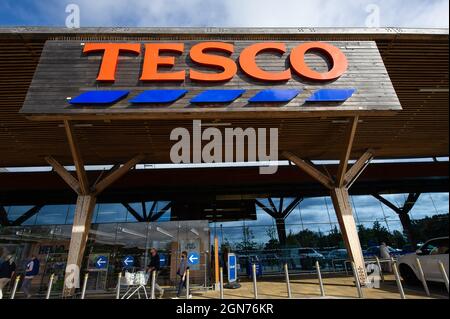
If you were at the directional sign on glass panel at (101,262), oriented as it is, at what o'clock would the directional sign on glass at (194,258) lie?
the directional sign on glass at (194,258) is roughly at 10 o'clock from the directional sign on glass panel at (101,262).

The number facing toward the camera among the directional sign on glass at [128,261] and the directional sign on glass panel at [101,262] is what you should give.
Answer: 2

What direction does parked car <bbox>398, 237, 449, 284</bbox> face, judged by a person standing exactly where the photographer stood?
facing to the left of the viewer

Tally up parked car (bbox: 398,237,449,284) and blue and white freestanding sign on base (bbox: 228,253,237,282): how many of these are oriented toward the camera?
1

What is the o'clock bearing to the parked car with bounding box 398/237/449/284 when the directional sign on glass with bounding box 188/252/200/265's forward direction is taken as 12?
The parked car is roughly at 10 o'clock from the directional sign on glass.

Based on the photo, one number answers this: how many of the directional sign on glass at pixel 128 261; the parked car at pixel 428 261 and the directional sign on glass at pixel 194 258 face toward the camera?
2

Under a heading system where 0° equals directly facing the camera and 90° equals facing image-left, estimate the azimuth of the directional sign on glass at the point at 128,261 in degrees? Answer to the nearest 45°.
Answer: approximately 0°

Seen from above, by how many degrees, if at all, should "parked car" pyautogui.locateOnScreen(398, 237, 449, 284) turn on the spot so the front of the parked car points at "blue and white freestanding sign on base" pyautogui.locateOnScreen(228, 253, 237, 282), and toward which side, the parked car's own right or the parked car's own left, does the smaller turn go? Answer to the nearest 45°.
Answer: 0° — it already faces it

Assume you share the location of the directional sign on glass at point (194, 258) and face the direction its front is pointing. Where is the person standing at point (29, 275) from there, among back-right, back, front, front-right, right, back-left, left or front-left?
right
